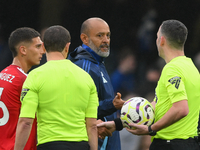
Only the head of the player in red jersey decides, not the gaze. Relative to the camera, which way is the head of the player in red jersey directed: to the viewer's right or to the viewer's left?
to the viewer's right

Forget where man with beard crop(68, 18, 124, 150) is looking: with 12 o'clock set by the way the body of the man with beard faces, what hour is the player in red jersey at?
The player in red jersey is roughly at 3 o'clock from the man with beard.

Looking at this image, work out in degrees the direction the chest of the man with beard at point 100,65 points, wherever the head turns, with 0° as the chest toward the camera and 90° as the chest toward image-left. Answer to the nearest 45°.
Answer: approximately 315°

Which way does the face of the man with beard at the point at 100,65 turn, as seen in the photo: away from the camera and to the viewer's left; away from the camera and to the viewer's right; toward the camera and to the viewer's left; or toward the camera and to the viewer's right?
toward the camera and to the viewer's right
